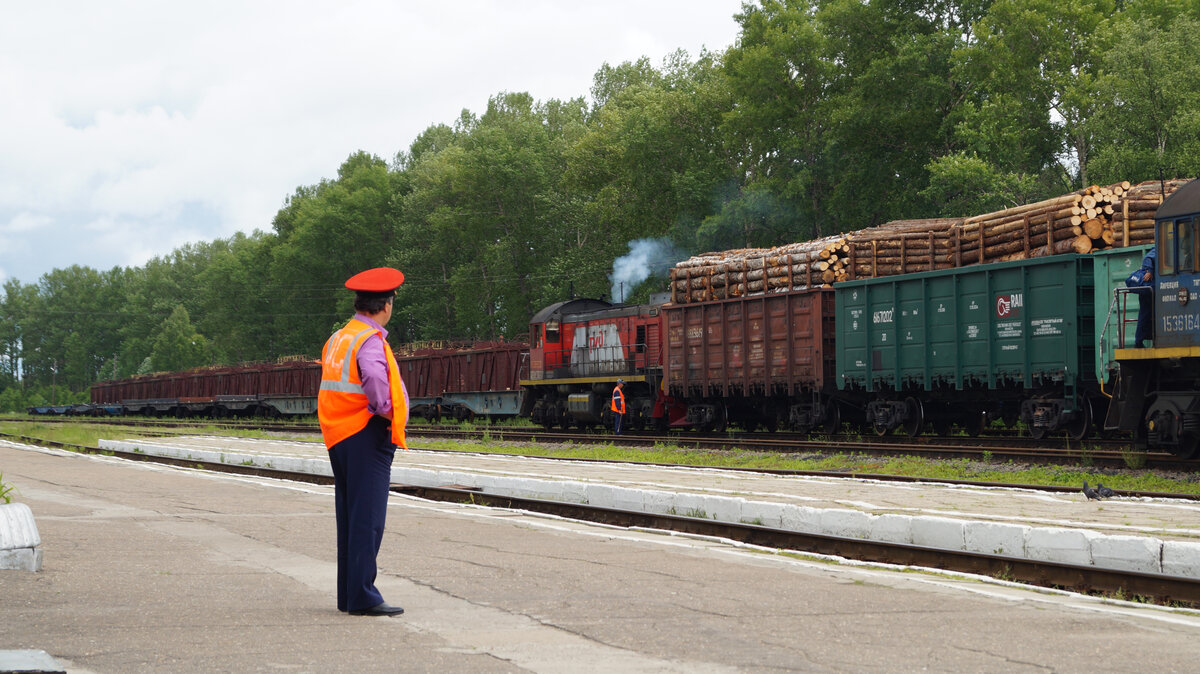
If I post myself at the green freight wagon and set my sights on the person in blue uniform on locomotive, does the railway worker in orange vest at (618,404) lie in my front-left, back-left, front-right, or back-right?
back-right

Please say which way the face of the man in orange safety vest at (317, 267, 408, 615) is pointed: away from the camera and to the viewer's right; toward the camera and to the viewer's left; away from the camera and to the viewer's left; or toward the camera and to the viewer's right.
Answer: away from the camera and to the viewer's right

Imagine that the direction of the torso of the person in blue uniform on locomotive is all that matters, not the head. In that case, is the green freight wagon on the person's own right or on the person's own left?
on the person's own right

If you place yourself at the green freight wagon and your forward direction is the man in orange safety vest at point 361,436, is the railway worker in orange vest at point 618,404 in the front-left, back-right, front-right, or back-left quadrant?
back-right

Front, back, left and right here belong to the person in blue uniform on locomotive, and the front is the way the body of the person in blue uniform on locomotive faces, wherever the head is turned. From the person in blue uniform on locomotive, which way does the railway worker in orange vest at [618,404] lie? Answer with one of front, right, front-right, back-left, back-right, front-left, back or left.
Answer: front-right

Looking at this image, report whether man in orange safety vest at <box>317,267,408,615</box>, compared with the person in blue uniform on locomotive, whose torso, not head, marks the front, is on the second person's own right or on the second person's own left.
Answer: on the second person's own left

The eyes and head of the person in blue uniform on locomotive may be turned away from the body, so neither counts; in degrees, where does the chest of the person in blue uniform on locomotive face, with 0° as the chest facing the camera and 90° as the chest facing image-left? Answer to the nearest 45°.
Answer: approximately 90°
